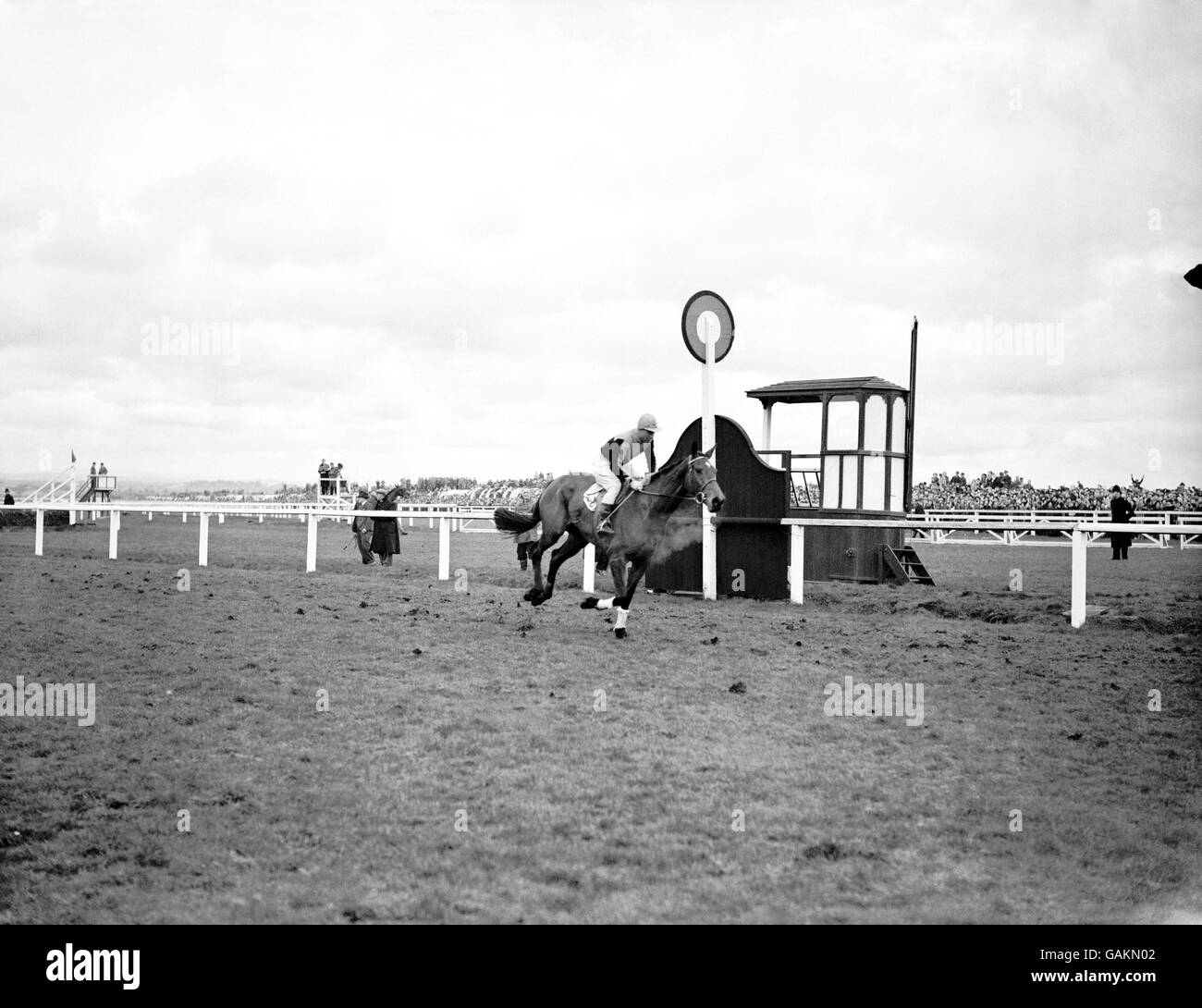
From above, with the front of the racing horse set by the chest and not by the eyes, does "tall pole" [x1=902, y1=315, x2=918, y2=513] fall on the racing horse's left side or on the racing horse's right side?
on the racing horse's left side

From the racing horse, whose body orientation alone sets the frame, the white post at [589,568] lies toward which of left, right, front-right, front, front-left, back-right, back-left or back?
back-left

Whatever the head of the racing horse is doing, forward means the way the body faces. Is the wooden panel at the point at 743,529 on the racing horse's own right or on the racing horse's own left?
on the racing horse's own left

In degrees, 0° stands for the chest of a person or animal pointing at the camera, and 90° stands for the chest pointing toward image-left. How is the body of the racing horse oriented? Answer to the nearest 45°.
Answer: approximately 315°

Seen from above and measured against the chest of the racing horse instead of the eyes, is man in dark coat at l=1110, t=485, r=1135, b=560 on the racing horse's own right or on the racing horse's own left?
on the racing horse's own left

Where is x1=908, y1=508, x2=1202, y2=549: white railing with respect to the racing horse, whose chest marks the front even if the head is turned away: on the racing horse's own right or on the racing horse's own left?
on the racing horse's own left

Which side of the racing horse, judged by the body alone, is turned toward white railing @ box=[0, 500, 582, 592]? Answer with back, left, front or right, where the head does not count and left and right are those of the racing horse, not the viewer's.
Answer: back
